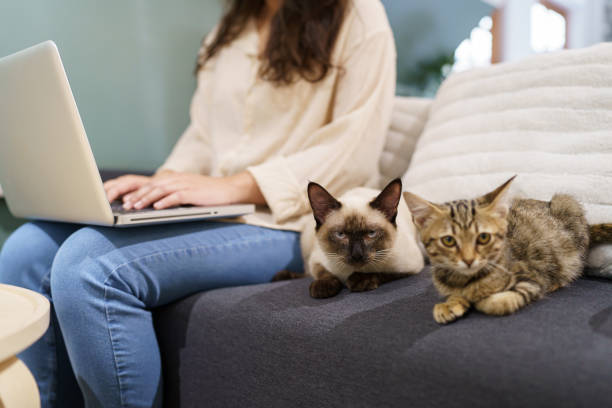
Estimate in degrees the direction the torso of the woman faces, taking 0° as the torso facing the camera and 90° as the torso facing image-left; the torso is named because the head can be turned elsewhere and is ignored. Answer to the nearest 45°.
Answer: approximately 45°

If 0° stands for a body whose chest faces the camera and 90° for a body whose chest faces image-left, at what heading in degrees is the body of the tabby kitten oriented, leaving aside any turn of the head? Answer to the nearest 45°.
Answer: approximately 45°

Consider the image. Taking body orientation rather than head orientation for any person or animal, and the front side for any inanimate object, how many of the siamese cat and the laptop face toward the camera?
1

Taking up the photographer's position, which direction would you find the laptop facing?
facing away from the viewer and to the right of the viewer

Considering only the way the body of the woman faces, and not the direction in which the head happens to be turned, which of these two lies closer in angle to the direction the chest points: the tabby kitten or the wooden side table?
the wooden side table

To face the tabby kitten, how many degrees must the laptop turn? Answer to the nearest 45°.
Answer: approximately 90° to its right

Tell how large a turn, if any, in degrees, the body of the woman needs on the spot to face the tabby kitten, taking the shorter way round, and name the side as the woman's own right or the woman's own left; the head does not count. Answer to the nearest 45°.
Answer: approximately 90° to the woman's own left

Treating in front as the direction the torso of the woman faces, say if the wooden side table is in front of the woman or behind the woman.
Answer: in front

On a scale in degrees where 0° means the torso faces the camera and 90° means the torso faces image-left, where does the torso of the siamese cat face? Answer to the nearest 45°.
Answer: approximately 0°

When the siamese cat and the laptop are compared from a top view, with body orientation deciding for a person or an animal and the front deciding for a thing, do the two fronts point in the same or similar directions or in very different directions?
very different directions
